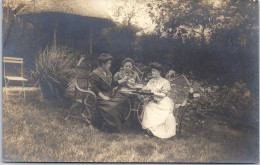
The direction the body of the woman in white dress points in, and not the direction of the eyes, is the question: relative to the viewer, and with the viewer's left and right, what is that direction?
facing the viewer and to the left of the viewer

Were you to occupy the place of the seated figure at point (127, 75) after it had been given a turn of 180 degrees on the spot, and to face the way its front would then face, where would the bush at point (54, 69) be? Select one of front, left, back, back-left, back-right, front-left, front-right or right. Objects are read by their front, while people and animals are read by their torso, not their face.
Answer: left

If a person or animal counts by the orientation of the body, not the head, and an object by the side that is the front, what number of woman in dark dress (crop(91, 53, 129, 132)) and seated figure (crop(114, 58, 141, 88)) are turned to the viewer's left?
0

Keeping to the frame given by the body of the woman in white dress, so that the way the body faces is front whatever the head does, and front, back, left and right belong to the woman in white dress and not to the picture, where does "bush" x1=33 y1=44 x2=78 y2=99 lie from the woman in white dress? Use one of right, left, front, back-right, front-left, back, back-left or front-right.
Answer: front-right

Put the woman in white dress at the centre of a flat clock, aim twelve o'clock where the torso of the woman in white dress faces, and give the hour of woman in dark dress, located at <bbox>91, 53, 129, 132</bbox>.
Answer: The woman in dark dress is roughly at 1 o'clock from the woman in white dress.

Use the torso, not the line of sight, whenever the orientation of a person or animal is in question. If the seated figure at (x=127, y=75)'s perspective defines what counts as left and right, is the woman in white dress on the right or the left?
on its left

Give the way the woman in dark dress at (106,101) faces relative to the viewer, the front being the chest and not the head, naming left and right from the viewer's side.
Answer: facing the viewer and to the right of the viewer

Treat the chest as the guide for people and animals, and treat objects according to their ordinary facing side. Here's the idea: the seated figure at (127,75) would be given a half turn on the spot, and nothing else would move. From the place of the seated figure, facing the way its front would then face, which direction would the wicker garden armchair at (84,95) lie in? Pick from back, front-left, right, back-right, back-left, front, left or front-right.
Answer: left

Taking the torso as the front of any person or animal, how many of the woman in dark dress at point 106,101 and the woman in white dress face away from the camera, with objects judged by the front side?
0

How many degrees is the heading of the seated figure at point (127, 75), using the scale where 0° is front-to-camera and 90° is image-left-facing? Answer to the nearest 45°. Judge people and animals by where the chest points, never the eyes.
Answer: approximately 0°

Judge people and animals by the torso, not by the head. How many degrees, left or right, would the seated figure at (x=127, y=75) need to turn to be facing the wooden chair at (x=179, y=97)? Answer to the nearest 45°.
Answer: approximately 90° to its left

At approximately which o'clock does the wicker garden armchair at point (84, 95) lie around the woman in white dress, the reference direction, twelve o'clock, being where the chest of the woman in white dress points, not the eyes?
The wicker garden armchair is roughly at 1 o'clock from the woman in white dress.

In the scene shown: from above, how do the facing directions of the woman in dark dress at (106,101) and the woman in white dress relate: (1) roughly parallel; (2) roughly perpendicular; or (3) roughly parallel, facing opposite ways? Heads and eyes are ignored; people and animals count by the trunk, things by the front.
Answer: roughly perpendicular

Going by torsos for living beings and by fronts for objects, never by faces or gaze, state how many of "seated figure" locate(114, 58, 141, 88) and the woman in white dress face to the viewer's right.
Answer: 0
